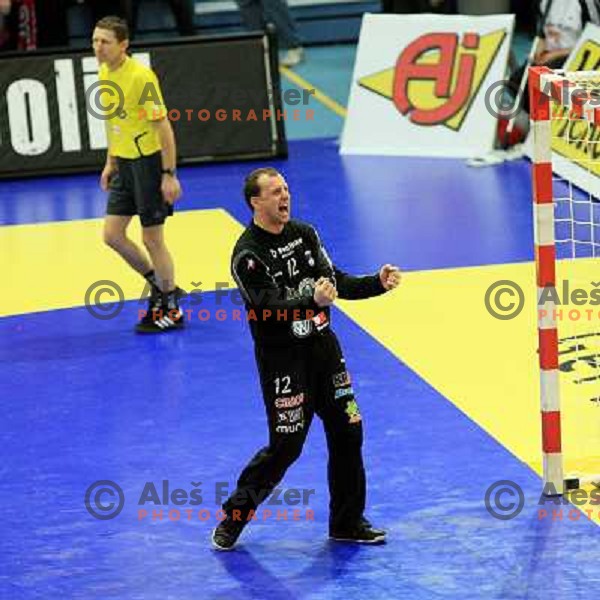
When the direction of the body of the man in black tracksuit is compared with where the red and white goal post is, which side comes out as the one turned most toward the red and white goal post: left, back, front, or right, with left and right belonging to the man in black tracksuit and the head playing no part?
left

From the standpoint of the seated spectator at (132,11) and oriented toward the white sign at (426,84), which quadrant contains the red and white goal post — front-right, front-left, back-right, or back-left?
front-right

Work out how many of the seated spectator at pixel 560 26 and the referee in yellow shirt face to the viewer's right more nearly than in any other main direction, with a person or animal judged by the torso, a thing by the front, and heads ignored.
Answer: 0

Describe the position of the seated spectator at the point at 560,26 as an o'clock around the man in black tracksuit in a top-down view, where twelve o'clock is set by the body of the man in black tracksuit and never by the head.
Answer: The seated spectator is roughly at 8 o'clock from the man in black tracksuit.

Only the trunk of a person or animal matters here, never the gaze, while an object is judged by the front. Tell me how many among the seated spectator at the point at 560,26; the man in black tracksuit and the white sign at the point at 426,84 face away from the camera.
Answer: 0

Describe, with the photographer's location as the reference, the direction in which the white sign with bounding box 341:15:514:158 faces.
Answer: facing the viewer

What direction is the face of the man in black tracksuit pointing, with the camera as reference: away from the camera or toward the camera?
toward the camera

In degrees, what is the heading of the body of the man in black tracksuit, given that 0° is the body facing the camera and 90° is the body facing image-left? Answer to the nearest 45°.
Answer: approximately 315°

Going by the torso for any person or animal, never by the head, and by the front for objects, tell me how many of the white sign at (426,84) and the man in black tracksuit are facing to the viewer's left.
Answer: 0

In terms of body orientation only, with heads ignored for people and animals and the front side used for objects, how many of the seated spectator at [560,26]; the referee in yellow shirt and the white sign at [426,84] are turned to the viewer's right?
0

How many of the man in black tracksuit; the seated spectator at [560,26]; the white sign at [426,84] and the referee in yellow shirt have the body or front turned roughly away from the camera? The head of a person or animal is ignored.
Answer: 0

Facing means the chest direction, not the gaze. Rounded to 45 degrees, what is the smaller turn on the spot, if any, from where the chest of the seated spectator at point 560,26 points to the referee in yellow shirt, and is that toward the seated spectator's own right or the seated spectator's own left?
0° — they already face them

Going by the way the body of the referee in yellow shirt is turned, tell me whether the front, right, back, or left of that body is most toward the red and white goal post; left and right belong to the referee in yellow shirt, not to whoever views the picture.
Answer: left
